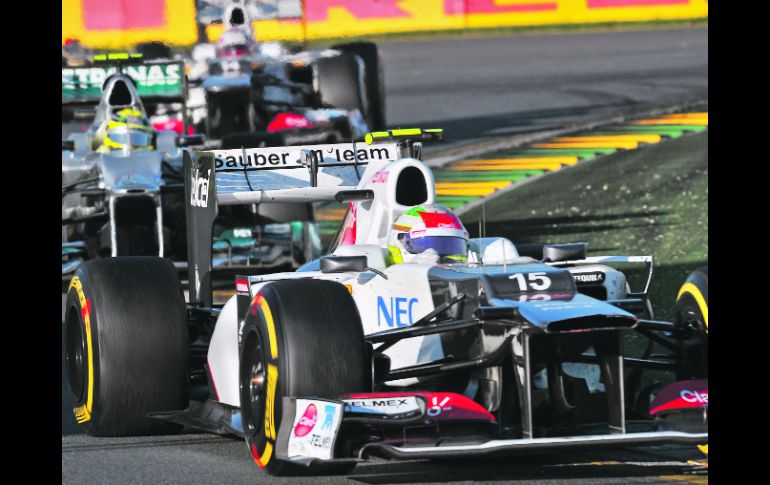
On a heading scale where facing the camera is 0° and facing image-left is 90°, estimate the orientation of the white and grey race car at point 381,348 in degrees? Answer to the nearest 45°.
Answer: approximately 315°

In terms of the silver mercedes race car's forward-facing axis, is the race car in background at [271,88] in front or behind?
behind

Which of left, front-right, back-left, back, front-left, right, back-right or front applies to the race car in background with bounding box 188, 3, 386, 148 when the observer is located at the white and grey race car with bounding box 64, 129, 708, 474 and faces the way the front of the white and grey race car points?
back-left

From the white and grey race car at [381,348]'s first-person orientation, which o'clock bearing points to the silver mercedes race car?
The silver mercedes race car is roughly at 7 o'clock from the white and grey race car.

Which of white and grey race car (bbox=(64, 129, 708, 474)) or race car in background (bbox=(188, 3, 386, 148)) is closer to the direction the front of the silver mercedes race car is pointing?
the white and grey race car

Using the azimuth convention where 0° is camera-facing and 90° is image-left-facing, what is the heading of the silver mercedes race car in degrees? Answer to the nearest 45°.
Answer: approximately 0°

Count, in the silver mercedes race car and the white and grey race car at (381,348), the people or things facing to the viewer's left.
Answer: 0

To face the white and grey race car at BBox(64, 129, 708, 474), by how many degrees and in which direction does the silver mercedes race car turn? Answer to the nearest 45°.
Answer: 0° — it already faces it

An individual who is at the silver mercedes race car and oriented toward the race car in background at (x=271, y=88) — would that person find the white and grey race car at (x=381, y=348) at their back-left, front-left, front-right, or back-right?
back-right
